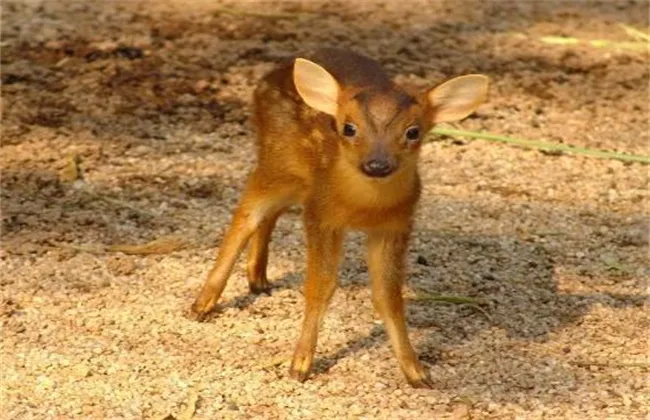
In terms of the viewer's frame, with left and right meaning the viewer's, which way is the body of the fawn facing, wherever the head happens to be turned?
facing the viewer and to the right of the viewer

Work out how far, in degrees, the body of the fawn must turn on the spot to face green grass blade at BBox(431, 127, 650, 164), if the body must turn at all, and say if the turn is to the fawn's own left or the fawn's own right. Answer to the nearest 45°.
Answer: approximately 90° to the fawn's own left

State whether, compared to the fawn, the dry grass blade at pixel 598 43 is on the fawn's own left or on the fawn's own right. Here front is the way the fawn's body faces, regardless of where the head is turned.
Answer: on the fawn's own left
